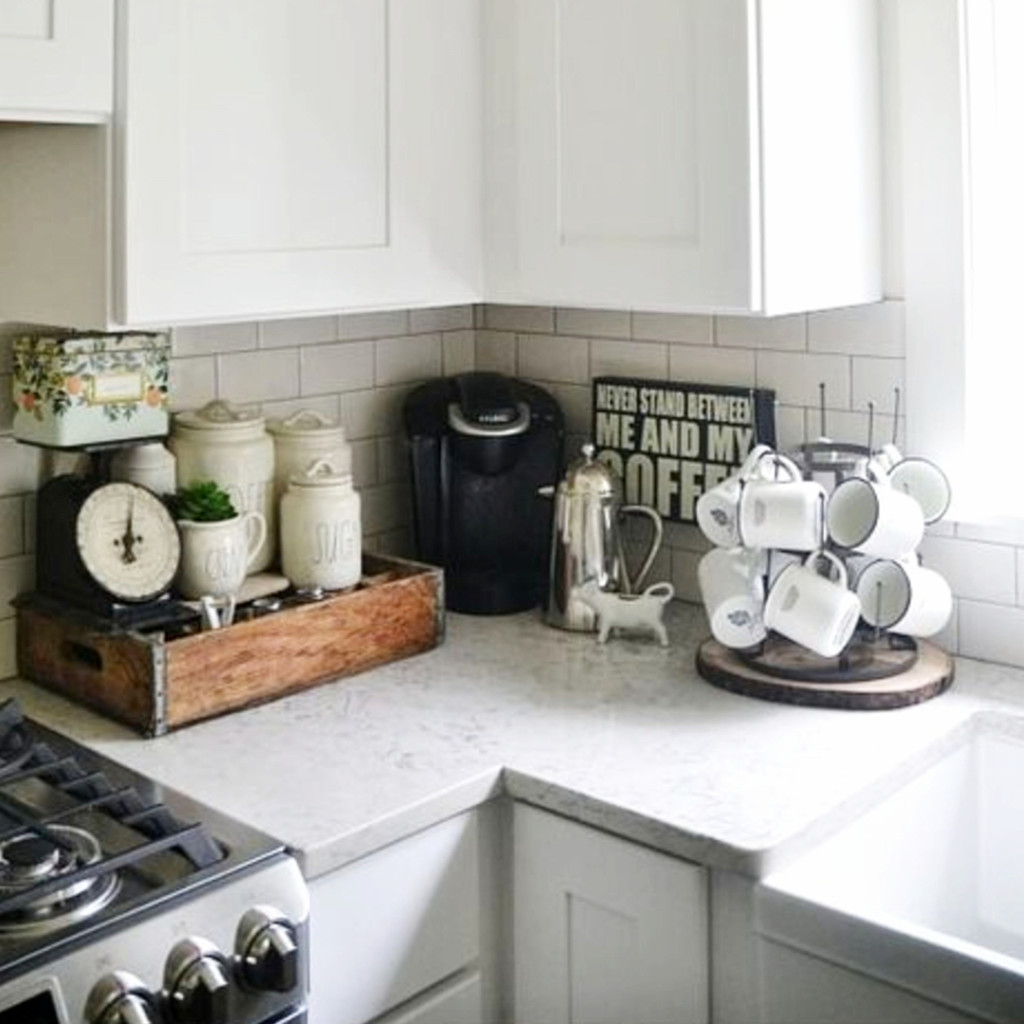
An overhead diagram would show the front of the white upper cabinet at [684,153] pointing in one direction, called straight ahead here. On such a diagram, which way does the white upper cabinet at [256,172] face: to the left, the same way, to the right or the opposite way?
to the left

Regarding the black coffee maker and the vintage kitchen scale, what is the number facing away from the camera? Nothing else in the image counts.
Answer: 0

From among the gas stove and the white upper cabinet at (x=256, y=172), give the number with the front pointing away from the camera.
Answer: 0

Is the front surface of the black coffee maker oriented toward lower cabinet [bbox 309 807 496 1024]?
yes

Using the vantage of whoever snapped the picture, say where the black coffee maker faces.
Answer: facing the viewer

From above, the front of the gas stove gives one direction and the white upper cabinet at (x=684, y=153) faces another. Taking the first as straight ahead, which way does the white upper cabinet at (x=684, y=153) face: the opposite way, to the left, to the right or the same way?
to the right

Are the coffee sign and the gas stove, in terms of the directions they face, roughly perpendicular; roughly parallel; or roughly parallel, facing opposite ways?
roughly perpendicular
